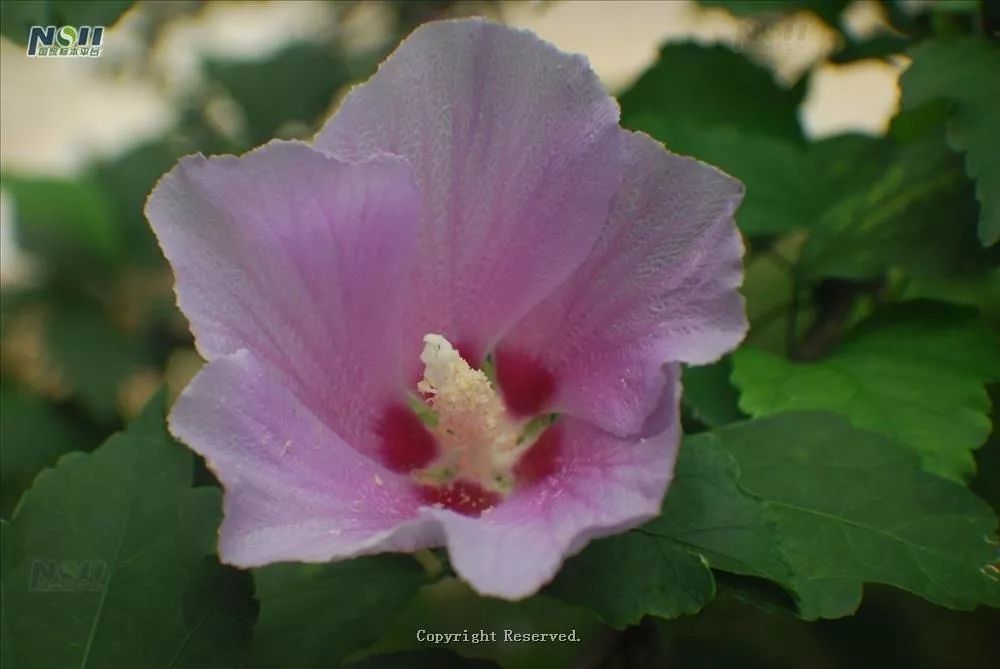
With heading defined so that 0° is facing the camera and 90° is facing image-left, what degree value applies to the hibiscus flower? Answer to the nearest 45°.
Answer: approximately 0°

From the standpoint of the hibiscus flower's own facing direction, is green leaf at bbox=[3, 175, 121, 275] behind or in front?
behind

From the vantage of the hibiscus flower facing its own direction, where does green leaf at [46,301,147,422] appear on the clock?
The green leaf is roughly at 5 o'clock from the hibiscus flower.

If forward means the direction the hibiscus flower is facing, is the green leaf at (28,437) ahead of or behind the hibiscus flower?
behind
